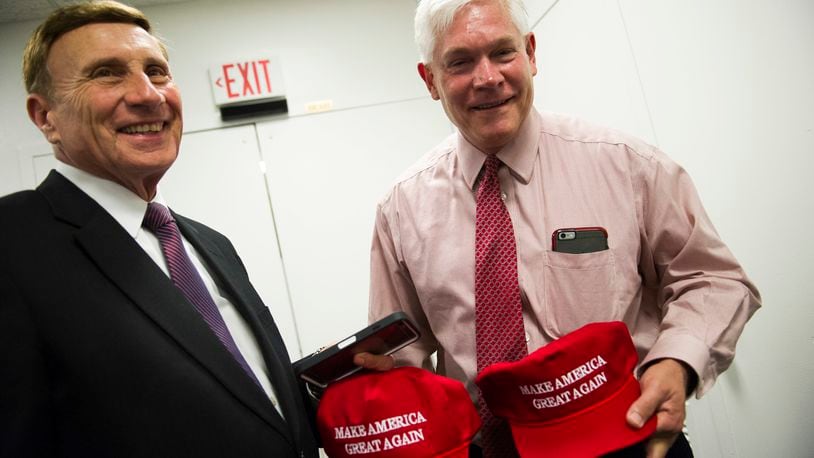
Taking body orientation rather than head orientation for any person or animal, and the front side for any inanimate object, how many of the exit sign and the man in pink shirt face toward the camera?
2

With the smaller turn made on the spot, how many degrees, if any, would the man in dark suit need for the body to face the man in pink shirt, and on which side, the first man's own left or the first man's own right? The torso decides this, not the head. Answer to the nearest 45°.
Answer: approximately 45° to the first man's own left

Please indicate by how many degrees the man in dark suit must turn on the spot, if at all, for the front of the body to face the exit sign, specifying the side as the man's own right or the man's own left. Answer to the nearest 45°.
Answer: approximately 135° to the man's own left

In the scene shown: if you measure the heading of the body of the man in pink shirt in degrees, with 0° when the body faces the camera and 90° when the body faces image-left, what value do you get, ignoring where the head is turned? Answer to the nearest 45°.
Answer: approximately 0°
